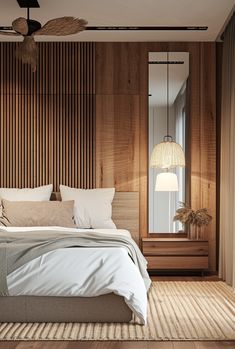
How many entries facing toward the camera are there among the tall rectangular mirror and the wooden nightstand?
2

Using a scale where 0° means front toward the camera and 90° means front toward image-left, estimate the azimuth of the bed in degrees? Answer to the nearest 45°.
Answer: approximately 0°

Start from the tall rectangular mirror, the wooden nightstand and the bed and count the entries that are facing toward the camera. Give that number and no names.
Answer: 3

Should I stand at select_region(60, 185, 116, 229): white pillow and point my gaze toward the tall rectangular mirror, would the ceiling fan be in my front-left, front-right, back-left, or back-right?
back-right

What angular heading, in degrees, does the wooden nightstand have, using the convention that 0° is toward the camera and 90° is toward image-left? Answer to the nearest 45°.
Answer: approximately 0°
